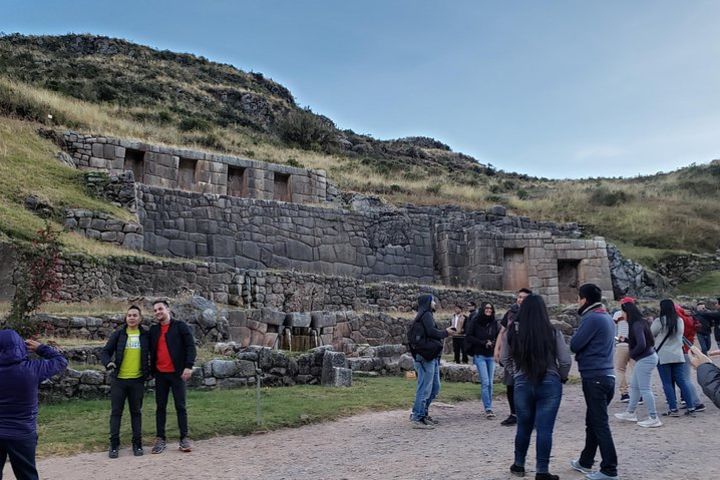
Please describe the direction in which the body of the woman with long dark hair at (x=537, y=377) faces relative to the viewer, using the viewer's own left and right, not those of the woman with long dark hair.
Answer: facing away from the viewer

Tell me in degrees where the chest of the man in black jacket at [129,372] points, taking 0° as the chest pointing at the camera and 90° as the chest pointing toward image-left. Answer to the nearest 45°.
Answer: approximately 0°

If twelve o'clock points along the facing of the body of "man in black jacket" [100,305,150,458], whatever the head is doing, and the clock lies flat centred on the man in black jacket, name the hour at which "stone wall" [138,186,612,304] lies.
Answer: The stone wall is roughly at 7 o'clock from the man in black jacket.

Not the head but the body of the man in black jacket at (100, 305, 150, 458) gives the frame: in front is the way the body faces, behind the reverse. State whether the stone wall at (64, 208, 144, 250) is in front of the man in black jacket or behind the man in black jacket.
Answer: behind

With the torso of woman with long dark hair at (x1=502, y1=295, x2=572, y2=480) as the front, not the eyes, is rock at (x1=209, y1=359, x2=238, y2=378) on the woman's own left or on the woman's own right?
on the woman's own left

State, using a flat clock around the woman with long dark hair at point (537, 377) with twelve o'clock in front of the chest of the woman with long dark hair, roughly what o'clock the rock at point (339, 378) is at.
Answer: The rock is roughly at 11 o'clock from the woman with long dark hair.

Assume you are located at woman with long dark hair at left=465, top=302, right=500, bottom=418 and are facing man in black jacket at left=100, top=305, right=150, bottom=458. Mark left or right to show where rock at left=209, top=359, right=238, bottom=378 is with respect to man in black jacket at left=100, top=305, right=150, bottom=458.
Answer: right
